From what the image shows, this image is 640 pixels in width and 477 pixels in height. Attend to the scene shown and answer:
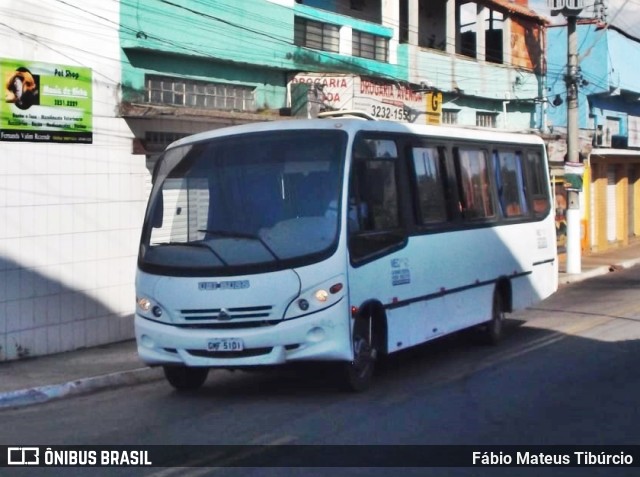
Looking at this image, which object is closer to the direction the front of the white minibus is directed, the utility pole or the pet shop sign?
the pet shop sign

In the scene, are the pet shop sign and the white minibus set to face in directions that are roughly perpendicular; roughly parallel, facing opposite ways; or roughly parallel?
roughly perpendicular

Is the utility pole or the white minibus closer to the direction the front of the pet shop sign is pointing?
the white minibus

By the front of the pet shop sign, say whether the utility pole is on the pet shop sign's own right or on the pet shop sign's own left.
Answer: on the pet shop sign's own left

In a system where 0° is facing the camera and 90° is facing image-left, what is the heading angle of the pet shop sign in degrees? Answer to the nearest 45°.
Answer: approximately 315°

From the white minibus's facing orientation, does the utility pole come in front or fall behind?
behind
